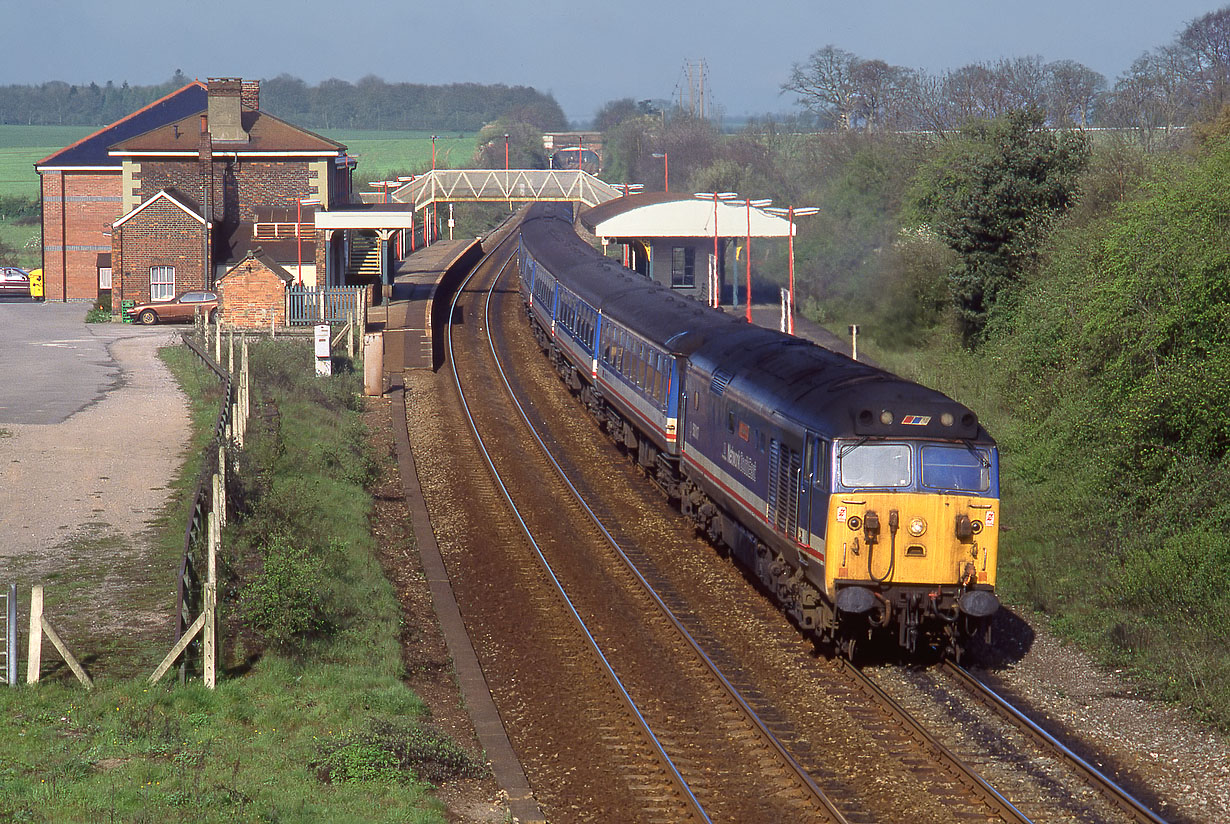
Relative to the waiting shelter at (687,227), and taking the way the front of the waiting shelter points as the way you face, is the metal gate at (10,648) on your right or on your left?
on your left

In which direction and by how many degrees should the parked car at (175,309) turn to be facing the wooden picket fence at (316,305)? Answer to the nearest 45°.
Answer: approximately 135° to its left

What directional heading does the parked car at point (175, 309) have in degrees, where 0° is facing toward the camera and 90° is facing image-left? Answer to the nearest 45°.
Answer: approximately 90°

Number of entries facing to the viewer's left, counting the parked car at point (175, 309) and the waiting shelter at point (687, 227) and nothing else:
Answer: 2

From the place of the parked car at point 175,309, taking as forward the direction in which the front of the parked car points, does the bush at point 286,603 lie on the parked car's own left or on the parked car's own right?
on the parked car's own left

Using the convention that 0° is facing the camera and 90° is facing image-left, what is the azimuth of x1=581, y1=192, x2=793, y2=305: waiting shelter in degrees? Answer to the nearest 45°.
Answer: approximately 90°

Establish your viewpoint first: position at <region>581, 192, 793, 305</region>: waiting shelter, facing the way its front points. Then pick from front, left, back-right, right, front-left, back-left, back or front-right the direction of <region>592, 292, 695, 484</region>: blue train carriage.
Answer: left

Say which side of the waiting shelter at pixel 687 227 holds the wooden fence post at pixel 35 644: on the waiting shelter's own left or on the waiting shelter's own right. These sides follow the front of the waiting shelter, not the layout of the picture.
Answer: on the waiting shelter's own left

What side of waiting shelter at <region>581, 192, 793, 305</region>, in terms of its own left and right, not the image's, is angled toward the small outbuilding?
front

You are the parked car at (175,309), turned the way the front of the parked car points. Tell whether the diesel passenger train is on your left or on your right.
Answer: on your left
